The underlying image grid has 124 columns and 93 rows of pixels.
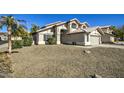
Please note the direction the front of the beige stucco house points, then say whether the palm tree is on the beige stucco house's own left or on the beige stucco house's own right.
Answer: on the beige stucco house's own right

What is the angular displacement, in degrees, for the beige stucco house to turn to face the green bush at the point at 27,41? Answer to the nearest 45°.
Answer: approximately 90° to its right

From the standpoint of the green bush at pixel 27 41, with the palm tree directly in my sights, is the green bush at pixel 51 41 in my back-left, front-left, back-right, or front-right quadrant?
back-left

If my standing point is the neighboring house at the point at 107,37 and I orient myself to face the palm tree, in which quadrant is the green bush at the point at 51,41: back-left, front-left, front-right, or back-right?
front-right

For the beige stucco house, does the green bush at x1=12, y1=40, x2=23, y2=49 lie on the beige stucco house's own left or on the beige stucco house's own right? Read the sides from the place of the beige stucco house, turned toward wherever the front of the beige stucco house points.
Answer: on the beige stucco house's own right
